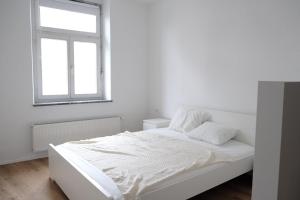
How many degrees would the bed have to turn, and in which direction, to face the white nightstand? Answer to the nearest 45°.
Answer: approximately 135° to its right

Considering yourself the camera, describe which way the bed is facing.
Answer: facing the viewer and to the left of the viewer

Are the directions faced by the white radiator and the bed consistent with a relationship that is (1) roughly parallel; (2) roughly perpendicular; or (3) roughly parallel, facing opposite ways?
roughly perpendicular

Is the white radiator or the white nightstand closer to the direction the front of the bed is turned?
the white radiator

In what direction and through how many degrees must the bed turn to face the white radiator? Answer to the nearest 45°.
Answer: approximately 90° to its right

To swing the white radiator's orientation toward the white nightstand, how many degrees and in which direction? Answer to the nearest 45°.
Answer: approximately 45° to its left

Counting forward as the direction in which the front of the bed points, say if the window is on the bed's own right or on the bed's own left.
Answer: on the bed's own right

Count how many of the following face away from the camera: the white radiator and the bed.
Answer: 0

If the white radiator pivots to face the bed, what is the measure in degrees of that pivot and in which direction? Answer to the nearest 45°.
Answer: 0° — it already faces it
